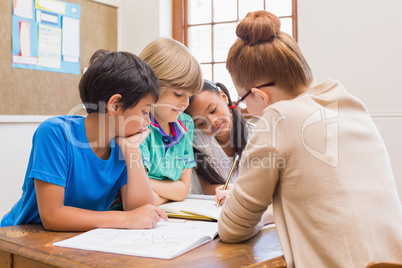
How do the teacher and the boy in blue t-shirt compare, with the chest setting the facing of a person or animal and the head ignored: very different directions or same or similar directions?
very different directions

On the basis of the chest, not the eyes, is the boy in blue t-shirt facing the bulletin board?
no

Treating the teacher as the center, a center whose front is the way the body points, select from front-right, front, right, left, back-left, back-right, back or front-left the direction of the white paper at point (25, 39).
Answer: front

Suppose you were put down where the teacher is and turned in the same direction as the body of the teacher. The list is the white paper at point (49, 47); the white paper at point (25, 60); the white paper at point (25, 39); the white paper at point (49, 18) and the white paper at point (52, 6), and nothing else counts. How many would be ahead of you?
5

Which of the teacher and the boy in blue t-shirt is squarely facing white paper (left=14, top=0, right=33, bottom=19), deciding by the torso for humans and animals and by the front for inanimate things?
the teacher

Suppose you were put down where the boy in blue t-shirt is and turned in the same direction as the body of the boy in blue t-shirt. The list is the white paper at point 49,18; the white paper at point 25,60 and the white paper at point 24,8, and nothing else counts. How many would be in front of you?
0

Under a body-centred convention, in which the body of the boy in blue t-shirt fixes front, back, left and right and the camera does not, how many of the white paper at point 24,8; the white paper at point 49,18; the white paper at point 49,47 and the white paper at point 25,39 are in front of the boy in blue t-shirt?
0

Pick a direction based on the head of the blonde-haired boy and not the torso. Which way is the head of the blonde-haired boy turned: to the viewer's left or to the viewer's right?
to the viewer's right

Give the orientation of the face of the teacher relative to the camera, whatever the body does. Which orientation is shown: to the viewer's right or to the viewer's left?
to the viewer's left

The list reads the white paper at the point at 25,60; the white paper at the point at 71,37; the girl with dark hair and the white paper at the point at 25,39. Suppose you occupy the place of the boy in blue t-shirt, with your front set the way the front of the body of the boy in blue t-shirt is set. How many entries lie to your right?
0

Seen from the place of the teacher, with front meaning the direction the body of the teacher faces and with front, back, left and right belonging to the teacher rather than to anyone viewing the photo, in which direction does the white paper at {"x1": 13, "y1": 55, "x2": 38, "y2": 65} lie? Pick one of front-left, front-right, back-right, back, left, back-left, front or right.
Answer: front

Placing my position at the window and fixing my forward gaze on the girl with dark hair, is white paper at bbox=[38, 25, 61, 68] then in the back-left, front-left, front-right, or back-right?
front-right

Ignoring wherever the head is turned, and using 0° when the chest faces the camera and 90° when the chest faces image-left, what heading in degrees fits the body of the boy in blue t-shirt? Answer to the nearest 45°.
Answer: approximately 315°

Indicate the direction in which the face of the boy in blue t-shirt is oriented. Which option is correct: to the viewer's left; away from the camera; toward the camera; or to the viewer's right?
to the viewer's right

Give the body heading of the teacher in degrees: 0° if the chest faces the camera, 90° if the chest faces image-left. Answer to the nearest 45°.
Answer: approximately 135°

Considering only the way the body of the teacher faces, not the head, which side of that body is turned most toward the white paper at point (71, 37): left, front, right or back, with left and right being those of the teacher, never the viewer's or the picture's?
front
